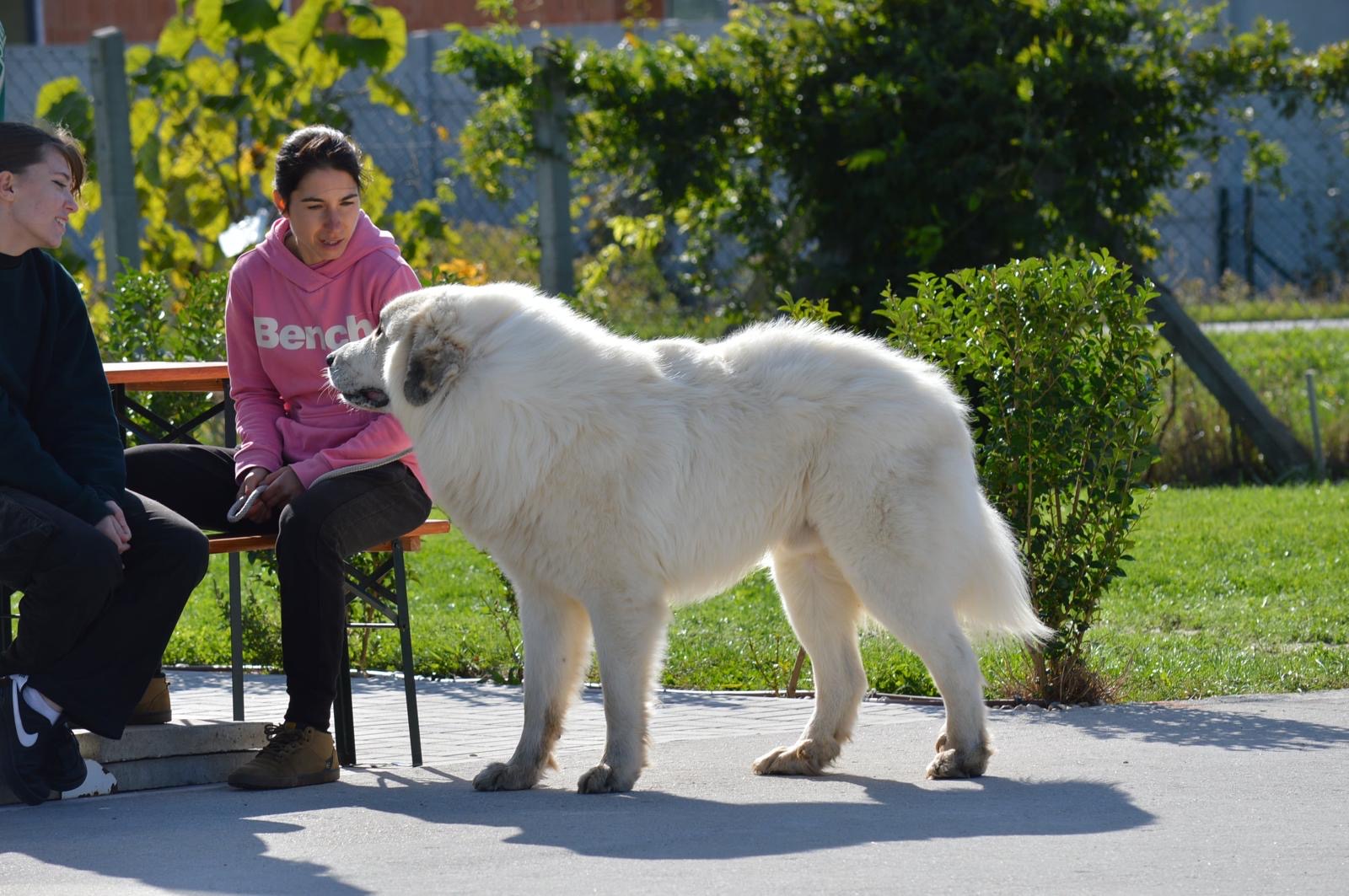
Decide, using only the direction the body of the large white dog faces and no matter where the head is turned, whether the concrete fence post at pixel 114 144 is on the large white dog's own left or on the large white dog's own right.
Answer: on the large white dog's own right

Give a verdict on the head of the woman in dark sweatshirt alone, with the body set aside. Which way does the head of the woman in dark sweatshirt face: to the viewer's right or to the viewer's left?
to the viewer's right

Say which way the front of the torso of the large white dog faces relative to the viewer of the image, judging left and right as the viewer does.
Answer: facing to the left of the viewer

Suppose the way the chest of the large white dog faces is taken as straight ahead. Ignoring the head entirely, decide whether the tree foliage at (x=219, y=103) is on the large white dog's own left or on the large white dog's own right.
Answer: on the large white dog's own right

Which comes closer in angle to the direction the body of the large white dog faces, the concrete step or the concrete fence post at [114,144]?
the concrete step

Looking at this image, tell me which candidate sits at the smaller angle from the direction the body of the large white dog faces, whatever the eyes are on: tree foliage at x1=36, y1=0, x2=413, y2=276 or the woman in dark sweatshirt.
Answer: the woman in dark sweatshirt

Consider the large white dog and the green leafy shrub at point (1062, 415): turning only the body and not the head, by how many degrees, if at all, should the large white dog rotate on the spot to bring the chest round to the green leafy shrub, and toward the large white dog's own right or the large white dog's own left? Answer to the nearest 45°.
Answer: approximately 135° to the large white dog's own right

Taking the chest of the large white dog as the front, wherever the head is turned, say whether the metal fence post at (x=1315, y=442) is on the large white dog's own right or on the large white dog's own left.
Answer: on the large white dog's own right

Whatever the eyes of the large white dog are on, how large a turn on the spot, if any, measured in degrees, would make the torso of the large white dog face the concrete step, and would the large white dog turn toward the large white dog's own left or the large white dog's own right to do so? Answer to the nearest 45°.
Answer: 0° — it already faces it

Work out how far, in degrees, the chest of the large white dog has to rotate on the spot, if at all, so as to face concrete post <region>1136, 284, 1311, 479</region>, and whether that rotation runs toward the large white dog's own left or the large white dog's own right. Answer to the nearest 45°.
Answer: approximately 135° to the large white dog's own right

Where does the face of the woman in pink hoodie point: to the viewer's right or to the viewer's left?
to the viewer's right

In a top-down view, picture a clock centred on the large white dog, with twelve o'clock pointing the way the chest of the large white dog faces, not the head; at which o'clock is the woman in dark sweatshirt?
The woman in dark sweatshirt is roughly at 12 o'clock from the large white dog.
